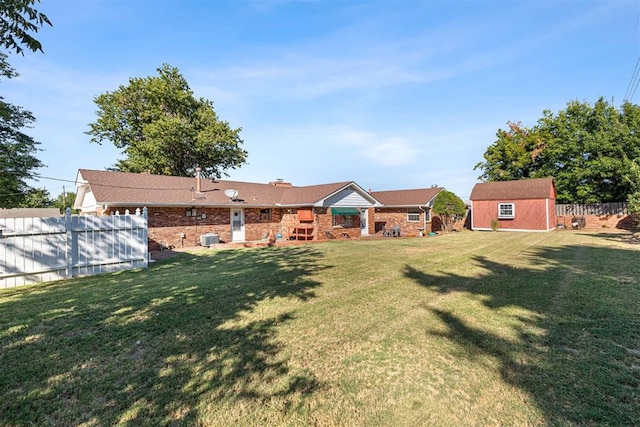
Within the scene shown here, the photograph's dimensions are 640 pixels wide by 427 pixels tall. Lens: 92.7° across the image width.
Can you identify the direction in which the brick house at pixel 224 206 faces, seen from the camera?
facing away from the viewer

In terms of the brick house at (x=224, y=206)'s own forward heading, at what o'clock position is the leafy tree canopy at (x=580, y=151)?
The leafy tree canopy is roughly at 3 o'clock from the brick house.

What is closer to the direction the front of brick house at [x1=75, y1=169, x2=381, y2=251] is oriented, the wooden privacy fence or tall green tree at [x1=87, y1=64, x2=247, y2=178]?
the tall green tree

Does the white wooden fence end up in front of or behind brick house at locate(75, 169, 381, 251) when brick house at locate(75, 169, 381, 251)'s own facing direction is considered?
behind

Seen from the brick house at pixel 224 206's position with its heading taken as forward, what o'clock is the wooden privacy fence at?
The wooden privacy fence is roughly at 3 o'clock from the brick house.
